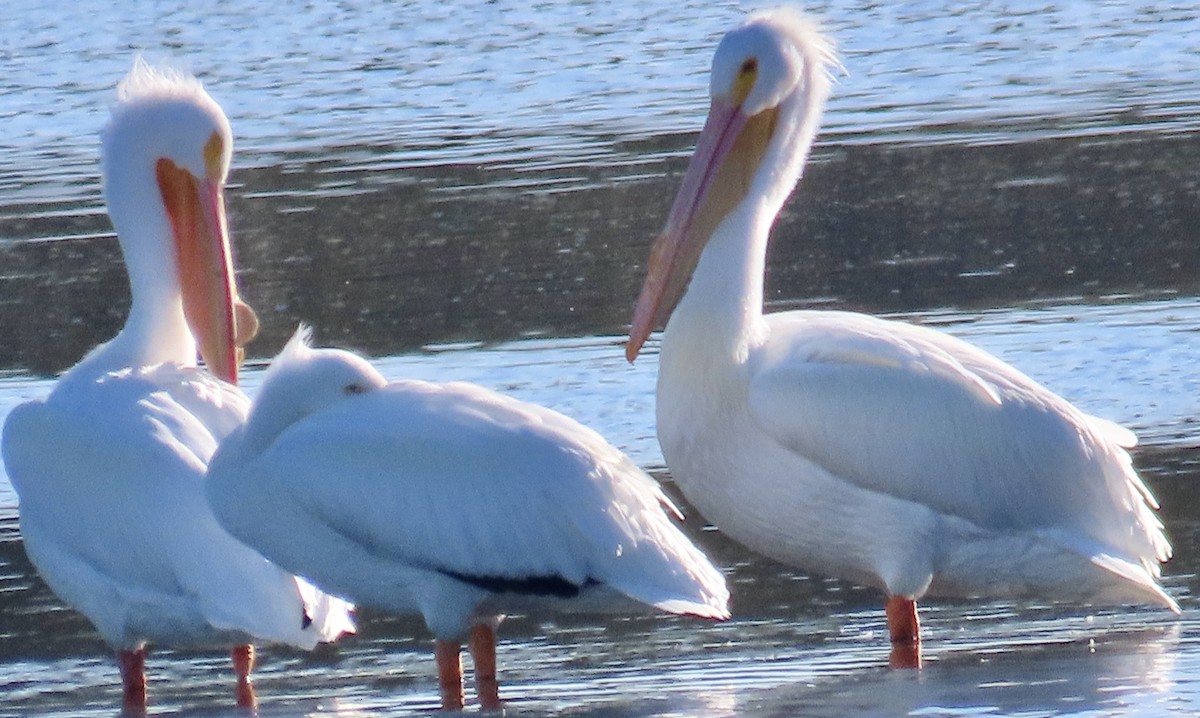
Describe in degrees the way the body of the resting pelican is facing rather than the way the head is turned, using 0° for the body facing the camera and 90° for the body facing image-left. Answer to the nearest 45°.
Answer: approximately 90°

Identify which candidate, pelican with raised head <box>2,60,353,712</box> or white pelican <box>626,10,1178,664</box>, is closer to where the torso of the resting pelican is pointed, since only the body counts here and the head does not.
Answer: the pelican with raised head

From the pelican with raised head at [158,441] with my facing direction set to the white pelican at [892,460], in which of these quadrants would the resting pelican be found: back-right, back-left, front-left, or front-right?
front-right

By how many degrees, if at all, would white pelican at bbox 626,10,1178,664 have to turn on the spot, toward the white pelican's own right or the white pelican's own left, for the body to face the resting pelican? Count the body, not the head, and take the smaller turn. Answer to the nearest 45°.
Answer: approximately 45° to the white pelican's own left

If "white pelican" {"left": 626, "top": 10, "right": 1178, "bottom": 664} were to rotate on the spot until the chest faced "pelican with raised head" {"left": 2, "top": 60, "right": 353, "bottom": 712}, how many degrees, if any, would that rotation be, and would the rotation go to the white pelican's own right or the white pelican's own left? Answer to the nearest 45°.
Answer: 0° — it already faces it

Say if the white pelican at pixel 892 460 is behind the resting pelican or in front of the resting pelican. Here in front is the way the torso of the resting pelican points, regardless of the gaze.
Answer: behind

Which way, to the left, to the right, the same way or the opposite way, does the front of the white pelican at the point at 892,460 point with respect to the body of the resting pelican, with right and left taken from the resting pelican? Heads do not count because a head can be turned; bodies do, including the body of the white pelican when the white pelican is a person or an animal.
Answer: the same way

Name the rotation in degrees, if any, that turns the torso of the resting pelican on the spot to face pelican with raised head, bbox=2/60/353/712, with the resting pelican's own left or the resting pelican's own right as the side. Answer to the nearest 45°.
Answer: approximately 45° to the resting pelican's own right

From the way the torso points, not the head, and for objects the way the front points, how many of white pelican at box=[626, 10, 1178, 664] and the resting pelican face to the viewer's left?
2

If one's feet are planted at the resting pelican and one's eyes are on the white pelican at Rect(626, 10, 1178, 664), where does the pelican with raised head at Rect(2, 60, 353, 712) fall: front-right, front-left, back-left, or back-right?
back-left

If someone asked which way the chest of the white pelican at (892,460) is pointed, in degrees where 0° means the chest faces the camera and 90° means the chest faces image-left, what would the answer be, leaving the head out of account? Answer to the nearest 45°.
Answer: approximately 90°
